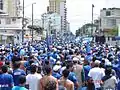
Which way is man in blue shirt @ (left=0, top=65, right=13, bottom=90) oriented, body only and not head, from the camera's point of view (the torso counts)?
away from the camera

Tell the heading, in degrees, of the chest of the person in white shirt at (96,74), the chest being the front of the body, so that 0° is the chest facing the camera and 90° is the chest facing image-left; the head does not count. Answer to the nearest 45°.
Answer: approximately 180°

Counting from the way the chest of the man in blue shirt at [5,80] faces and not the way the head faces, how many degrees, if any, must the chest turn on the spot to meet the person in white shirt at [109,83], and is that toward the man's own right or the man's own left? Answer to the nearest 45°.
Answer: approximately 90° to the man's own right

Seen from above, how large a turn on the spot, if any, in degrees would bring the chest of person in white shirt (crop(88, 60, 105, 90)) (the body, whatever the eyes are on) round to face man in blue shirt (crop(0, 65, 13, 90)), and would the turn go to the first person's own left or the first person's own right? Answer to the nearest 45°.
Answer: approximately 135° to the first person's own left

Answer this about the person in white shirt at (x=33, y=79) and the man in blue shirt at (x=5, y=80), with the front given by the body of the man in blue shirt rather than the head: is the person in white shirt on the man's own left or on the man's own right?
on the man's own right

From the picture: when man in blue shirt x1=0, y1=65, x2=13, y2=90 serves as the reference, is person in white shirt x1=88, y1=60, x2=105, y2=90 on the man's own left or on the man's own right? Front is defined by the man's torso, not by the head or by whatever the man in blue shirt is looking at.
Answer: on the man's own right

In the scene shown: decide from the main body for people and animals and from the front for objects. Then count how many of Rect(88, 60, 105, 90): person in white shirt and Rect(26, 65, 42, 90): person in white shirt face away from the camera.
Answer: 2

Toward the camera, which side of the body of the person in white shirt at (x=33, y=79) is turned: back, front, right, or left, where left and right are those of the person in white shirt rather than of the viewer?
back
